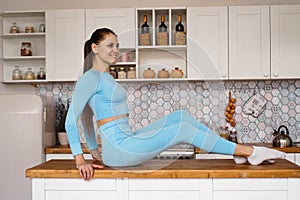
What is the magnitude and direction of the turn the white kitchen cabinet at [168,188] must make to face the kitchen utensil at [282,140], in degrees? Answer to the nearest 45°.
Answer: approximately 135° to its left

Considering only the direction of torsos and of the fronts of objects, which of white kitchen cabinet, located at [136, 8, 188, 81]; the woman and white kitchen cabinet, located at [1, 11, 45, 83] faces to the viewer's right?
the woman

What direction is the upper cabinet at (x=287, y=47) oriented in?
toward the camera

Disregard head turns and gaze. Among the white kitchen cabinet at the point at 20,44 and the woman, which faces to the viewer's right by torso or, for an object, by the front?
the woman

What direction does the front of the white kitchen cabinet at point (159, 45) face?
toward the camera

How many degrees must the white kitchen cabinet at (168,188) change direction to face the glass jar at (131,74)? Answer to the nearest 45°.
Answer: approximately 180°

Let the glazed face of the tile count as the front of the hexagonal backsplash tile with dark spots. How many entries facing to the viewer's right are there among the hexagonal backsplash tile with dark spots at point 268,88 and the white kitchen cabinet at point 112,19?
0

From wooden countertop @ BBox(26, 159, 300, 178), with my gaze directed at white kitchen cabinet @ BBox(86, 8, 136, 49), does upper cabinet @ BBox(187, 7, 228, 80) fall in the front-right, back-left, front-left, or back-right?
front-right

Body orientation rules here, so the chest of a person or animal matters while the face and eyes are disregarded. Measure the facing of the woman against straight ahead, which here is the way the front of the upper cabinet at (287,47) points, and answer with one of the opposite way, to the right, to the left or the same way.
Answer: to the left

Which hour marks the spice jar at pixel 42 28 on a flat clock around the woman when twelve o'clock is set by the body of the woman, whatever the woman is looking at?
The spice jar is roughly at 8 o'clock from the woman.

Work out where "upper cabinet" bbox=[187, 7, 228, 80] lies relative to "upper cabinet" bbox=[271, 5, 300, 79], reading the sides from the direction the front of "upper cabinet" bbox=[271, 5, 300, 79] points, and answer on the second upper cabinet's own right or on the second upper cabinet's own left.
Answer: on the second upper cabinet's own right

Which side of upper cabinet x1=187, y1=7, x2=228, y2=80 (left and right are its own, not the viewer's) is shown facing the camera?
front

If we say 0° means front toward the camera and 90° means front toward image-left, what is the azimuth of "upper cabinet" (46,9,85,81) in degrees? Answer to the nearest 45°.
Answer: approximately 0°

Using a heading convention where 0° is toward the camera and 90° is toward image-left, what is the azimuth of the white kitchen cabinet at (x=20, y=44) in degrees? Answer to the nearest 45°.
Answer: approximately 0°

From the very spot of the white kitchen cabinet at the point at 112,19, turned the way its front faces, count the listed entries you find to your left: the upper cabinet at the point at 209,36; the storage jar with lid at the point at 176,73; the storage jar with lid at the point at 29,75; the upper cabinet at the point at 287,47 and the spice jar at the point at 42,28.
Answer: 3

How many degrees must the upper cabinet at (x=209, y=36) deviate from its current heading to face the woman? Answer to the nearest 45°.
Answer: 0° — it already faces them
